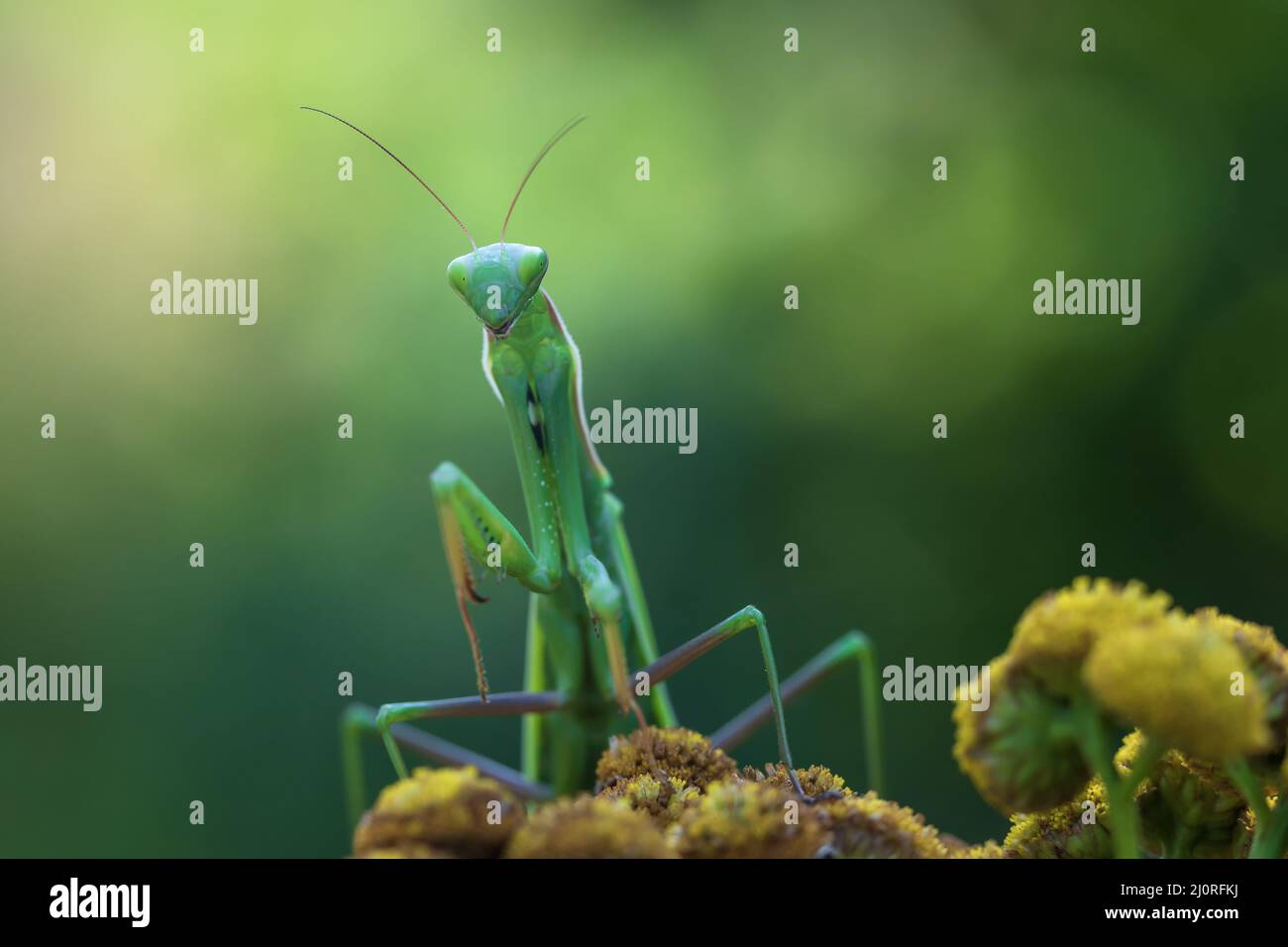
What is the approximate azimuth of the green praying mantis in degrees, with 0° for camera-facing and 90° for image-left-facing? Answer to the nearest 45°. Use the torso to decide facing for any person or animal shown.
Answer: approximately 0°
